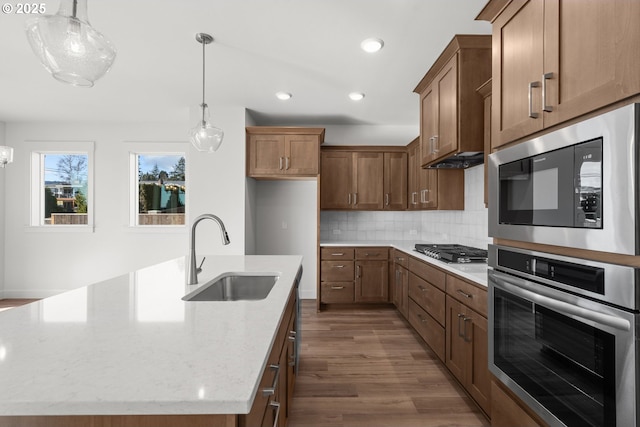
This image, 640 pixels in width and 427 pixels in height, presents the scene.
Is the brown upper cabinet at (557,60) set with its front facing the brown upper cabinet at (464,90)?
no

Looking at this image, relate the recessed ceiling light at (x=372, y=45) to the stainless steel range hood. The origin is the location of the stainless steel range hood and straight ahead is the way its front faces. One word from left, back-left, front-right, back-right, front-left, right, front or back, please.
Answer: front

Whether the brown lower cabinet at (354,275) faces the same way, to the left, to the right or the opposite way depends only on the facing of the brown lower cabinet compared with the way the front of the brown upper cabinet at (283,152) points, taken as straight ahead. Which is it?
the same way

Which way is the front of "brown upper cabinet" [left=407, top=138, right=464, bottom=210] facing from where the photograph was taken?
facing to the left of the viewer

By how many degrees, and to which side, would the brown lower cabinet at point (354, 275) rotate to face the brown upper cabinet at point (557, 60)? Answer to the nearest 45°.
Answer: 0° — it already faces it

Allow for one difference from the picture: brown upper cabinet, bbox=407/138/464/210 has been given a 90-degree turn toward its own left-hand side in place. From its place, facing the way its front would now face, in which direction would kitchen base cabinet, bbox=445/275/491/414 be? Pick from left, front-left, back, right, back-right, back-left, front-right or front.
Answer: front

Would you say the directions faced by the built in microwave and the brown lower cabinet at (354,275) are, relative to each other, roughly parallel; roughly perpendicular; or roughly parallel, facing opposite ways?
roughly perpendicular

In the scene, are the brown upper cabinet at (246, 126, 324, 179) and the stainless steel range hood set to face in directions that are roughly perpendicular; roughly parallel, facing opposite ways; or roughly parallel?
roughly perpendicular

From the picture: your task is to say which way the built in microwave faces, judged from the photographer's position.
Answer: facing the viewer and to the left of the viewer

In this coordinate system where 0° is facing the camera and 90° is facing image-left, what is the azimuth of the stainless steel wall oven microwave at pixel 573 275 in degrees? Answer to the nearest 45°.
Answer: approximately 45°

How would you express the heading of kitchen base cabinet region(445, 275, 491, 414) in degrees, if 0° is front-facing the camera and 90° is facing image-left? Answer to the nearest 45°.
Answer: approximately 45°

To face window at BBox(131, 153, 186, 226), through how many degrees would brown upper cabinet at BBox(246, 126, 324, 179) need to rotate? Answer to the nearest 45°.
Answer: approximately 135° to its right

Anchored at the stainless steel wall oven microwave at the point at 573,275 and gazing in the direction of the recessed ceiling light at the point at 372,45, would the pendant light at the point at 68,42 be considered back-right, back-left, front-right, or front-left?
front-left

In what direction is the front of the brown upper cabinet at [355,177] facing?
toward the camera

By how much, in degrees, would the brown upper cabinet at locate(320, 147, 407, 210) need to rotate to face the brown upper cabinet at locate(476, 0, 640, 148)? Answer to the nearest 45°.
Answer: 0° — it already faces it

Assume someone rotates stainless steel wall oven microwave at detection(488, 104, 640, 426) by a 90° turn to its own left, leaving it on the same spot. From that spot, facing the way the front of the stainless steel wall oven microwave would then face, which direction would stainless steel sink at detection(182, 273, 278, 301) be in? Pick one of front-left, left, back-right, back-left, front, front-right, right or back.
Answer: back-right

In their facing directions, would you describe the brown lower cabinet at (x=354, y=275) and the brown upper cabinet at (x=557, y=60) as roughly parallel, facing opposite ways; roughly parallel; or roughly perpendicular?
roughly perpendicular

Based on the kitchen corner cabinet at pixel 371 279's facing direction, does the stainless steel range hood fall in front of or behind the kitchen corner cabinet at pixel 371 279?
in front
